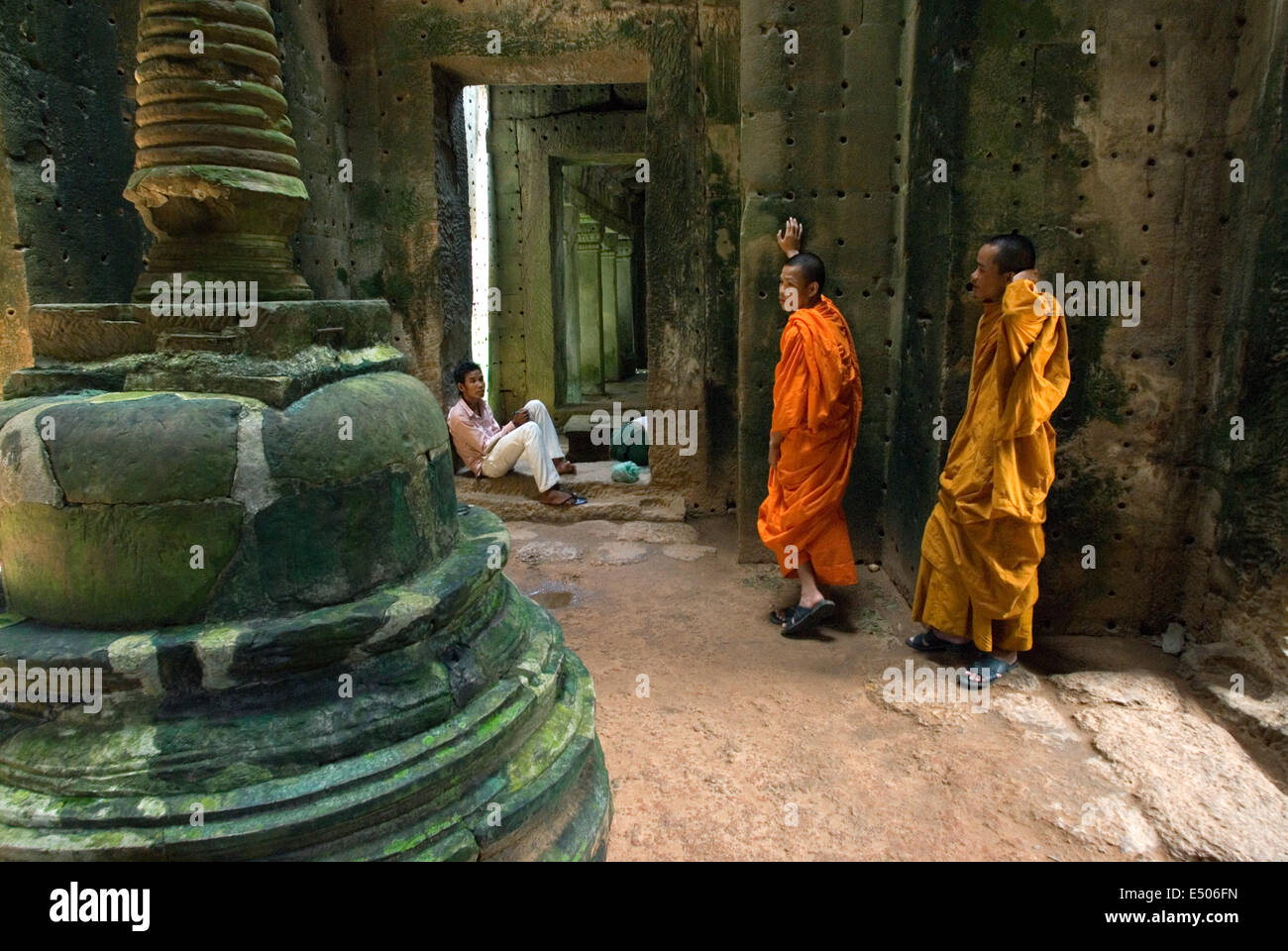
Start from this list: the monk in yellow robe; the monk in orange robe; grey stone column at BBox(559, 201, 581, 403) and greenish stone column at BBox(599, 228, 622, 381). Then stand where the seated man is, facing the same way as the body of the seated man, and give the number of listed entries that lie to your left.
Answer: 2

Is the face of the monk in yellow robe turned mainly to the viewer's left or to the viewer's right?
to the viewer's left

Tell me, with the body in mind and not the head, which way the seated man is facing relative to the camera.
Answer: to the viewer's right

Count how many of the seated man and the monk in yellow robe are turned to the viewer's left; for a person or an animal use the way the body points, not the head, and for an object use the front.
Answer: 1

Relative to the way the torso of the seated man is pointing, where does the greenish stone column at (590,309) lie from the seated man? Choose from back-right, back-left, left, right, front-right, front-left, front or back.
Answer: left

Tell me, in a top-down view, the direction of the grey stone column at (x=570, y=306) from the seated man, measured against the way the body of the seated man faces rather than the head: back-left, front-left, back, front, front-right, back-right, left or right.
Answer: left

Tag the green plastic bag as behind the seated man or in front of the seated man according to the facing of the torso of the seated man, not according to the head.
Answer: in front

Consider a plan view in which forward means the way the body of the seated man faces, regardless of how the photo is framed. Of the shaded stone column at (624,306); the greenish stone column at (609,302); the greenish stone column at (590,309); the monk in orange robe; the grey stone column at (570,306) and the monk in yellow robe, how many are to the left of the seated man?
4

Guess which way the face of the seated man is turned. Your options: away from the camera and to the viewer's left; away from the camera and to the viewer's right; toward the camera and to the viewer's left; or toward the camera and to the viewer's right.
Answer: toward the camera and to the viewer's right

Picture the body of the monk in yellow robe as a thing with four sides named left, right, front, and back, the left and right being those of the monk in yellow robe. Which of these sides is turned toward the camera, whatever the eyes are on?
left

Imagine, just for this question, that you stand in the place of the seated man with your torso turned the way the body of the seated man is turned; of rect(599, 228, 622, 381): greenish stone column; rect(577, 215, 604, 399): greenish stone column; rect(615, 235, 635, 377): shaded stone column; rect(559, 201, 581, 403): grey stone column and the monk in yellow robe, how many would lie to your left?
4

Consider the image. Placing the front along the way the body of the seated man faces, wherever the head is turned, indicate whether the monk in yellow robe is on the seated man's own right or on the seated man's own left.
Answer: on the seated man's own right

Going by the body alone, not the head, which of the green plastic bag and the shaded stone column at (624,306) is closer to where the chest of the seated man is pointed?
the green plastic bag

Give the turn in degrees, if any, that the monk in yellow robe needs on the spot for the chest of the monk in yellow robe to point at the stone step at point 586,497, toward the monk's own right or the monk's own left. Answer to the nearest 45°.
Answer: approximately 45° to the monk's own right
